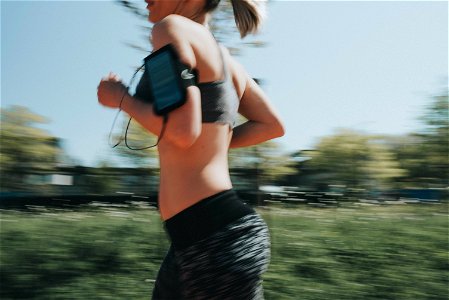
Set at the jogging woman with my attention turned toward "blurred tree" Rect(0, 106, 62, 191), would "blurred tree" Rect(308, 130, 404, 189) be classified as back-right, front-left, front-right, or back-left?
front-right

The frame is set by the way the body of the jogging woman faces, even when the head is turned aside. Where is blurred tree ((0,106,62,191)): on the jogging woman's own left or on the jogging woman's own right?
on the jogging woman's own right

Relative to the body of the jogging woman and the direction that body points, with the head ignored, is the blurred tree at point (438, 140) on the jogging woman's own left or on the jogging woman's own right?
on the jogging woman's own right

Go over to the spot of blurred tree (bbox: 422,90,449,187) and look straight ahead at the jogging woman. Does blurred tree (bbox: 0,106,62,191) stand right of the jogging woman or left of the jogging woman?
right

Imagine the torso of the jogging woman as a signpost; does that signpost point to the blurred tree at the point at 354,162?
no

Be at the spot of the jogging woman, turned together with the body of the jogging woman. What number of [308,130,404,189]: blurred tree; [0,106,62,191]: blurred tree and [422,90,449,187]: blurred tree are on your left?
0

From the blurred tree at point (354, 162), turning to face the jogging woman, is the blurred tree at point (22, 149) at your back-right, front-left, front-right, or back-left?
front-right

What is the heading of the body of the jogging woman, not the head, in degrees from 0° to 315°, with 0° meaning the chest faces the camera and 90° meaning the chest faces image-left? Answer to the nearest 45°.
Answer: approximately 90°
